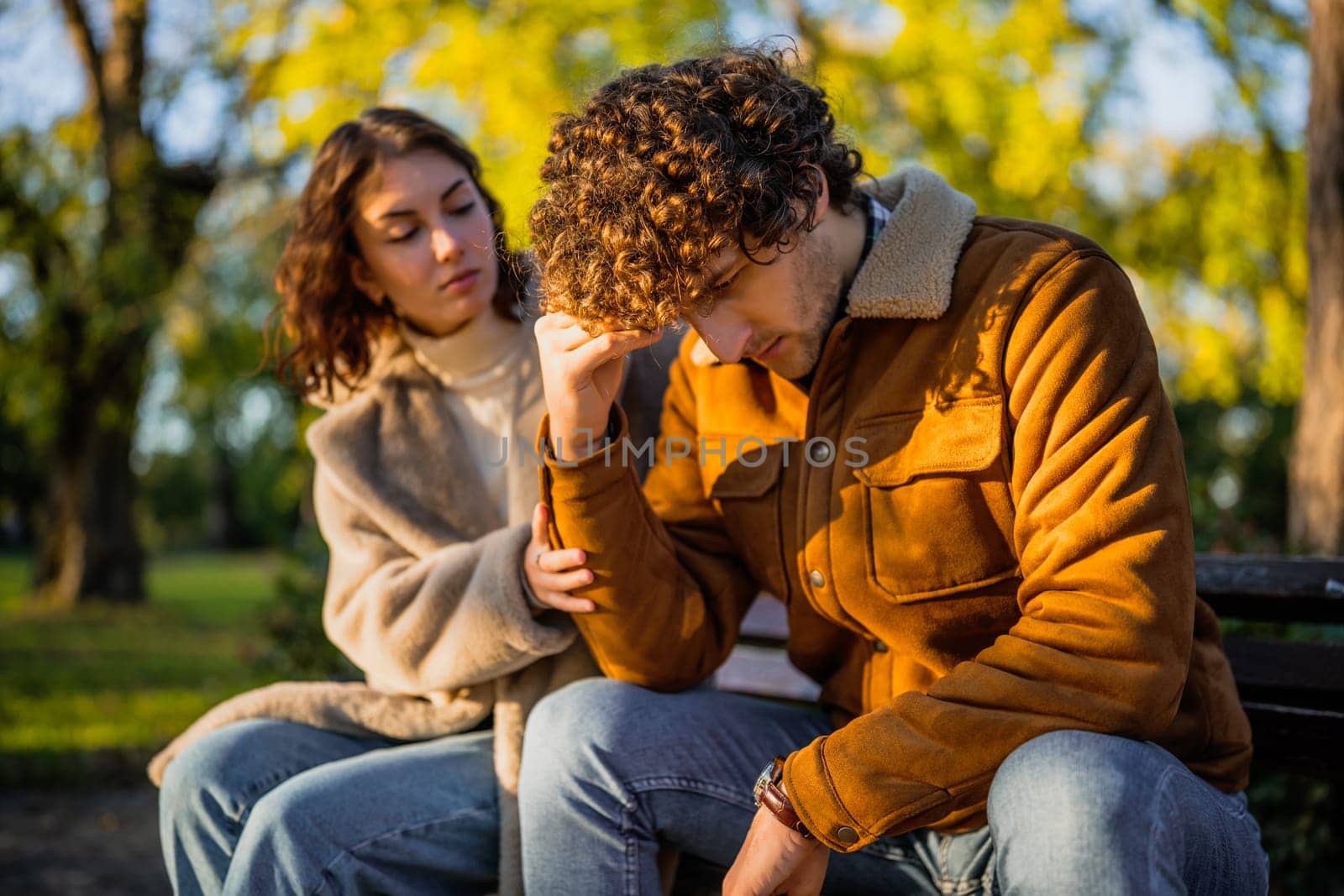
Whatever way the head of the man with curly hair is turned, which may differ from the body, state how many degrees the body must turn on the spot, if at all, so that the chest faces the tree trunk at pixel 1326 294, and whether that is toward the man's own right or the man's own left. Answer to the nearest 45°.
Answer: approximately 180°

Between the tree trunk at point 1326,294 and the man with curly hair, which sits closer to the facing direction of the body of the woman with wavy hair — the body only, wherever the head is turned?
the man with curly hair

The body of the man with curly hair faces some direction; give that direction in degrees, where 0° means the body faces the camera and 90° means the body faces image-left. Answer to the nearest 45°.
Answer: approximately 45°

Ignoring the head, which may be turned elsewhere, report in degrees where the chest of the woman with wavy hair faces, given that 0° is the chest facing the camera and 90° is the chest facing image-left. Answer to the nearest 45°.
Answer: approximately 315°

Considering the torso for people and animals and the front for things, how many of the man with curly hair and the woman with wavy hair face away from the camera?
0

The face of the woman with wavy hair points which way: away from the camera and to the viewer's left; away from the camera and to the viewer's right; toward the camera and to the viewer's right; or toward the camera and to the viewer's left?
toward the camera and to the viewer's right

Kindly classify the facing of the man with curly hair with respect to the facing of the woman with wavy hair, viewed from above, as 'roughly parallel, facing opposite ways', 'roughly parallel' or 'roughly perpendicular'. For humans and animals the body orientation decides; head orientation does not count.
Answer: roughly perpendicular
